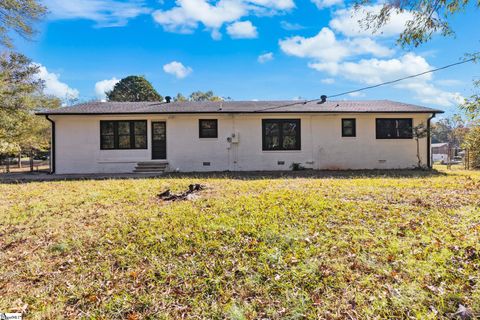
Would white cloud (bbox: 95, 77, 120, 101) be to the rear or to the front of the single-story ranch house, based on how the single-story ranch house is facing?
to the front

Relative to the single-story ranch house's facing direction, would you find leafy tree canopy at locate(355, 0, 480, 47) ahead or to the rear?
ahead
